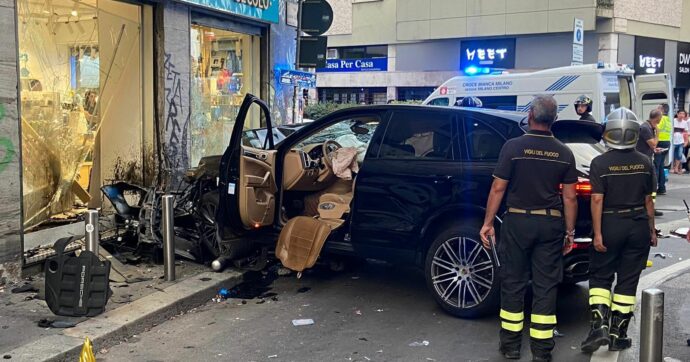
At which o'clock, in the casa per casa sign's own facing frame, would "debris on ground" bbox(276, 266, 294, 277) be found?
The debris on ground is roughly at 12 o'clock from the casa per casa sign.

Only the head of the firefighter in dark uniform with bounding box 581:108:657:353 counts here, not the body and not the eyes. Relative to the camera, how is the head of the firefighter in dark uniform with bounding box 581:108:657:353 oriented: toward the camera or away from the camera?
away from the camera

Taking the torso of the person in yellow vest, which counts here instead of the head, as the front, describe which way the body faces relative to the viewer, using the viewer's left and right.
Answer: facing to the left of the viewer

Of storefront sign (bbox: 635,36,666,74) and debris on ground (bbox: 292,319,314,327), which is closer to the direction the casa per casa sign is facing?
the debris on ground

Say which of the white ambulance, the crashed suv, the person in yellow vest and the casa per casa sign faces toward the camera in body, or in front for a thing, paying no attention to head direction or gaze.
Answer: the casa per casa sign

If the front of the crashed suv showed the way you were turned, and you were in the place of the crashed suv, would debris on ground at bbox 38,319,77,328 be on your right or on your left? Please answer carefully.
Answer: on your left

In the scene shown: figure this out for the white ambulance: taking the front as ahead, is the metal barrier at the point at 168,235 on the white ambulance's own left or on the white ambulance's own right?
on the white ambulance's own left

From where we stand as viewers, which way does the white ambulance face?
facing away from the viewer and to the left of the viewer

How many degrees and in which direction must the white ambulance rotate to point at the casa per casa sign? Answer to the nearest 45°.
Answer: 0° — it already faces it

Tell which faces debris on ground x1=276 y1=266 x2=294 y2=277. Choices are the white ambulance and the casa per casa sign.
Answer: the casa per casa sign

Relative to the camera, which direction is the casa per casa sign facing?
toward the camera

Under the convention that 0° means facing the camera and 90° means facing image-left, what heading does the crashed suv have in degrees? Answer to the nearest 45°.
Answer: approximately 135°

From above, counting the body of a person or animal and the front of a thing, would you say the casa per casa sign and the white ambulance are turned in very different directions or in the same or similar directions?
very different directions

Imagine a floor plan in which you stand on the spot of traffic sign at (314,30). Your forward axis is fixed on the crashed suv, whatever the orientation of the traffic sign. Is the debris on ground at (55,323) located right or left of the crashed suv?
right

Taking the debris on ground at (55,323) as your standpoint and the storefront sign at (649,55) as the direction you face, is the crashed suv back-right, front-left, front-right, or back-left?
front-right
